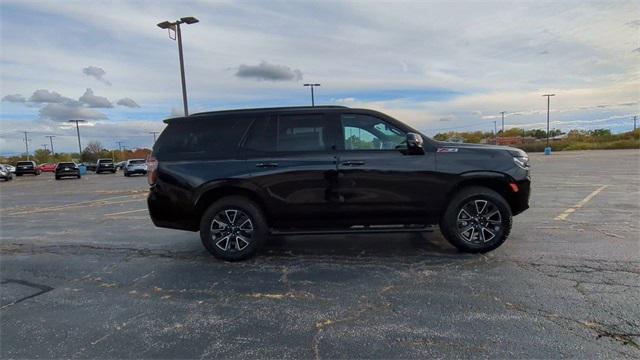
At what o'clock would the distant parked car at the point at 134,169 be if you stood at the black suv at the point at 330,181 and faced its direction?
The distant parked car is roughly at 8 o'clock from the black suv.

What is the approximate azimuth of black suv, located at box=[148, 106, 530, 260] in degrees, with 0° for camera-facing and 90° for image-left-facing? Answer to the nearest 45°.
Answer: approximately 270°

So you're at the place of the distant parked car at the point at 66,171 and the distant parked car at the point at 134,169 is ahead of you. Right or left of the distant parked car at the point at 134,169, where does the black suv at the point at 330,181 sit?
right

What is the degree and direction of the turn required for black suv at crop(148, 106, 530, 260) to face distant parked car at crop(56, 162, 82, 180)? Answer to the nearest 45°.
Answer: approximately 135° to its left

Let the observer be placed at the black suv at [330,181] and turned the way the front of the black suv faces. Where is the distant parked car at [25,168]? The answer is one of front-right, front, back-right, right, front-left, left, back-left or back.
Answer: back-left

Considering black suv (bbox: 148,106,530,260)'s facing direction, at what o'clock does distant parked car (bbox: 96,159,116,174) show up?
The distant parked car is roughly at 8 o'clock from the black suv.

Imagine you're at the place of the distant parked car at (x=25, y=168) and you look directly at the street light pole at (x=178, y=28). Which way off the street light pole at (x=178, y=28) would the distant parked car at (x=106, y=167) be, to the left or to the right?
left
